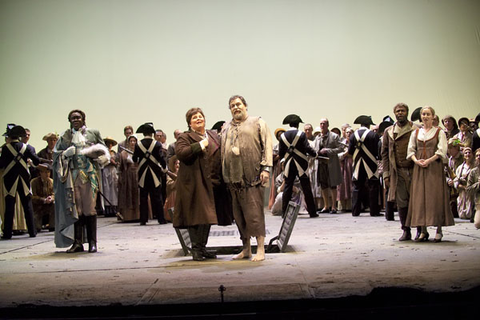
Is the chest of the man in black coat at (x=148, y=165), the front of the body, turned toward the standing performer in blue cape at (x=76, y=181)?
no

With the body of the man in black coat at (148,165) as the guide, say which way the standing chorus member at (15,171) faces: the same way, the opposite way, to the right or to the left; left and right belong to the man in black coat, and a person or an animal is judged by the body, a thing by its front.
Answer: the same way

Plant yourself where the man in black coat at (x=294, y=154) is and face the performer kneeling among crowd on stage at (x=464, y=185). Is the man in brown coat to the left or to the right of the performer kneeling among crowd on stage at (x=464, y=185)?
right

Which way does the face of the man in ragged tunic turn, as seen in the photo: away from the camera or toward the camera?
toward the camera

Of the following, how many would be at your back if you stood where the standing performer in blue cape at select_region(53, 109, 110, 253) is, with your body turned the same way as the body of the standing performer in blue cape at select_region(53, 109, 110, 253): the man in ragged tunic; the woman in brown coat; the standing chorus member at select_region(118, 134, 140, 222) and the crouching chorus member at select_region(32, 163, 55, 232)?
2

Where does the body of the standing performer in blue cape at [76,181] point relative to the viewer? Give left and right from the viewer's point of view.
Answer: facing the viewer
